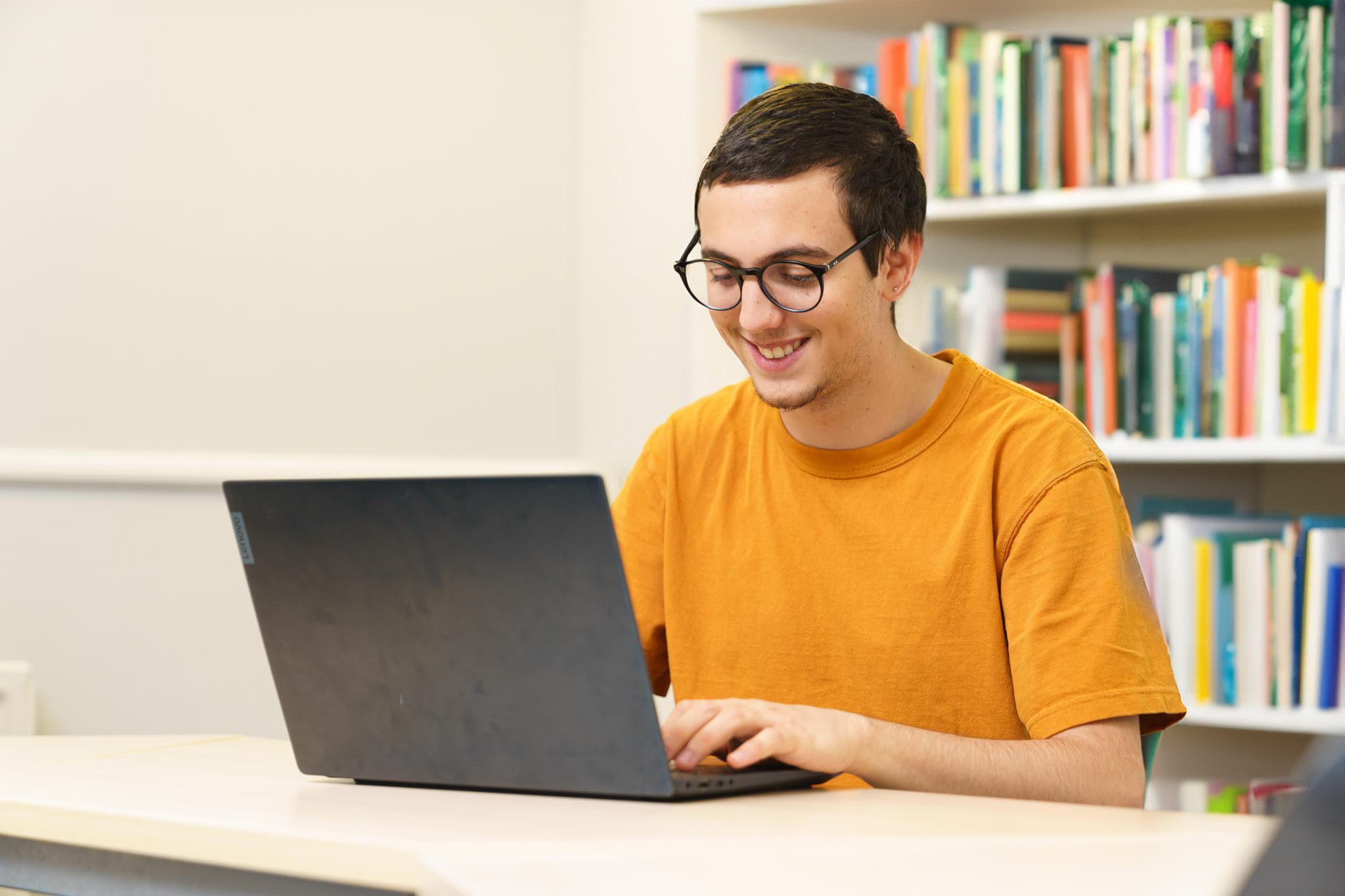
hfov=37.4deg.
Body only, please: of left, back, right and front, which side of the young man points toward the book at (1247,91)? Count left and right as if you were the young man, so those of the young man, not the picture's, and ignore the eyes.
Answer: back

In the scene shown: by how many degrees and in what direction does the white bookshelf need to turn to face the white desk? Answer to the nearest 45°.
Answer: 0° — it already faces it

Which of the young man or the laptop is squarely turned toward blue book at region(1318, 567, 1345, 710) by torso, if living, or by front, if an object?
the laptop

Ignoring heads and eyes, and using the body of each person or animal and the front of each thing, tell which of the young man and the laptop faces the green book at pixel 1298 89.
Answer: the laptop

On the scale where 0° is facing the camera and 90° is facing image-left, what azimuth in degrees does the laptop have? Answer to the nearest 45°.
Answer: approximately 225°

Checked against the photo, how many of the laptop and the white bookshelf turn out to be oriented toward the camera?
1

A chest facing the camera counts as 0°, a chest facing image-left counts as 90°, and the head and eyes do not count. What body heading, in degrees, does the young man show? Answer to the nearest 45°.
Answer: approximately 45°

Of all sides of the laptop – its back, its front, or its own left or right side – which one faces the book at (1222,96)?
front

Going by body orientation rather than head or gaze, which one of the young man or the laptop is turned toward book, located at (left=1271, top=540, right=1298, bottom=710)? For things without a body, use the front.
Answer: the laptop

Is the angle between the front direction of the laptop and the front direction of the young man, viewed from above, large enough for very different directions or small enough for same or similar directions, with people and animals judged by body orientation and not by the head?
very different directions

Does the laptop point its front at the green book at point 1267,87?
yes

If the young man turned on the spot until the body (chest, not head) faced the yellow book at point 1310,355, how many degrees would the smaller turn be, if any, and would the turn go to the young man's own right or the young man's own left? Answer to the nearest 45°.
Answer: approximately 180°

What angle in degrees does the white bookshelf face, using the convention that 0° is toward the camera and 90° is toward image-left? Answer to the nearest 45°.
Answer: approximately 0°

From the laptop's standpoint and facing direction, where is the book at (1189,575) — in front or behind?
in front
